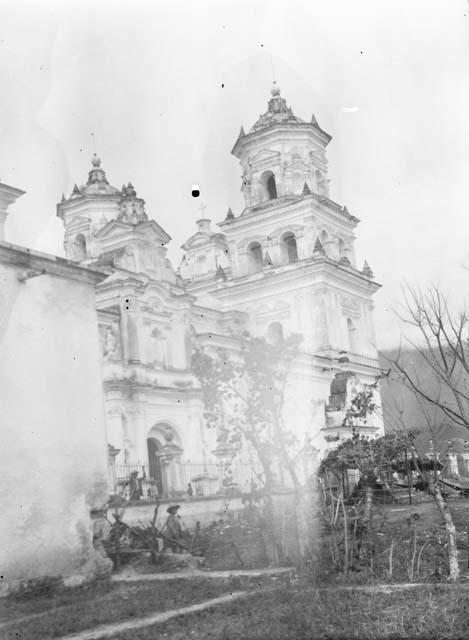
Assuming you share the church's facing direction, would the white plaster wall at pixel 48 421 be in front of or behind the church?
in front

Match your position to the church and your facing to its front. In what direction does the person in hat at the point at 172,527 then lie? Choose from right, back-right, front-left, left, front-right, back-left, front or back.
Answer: front-left

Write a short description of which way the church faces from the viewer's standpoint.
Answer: facing the viewer and to the left of the viewer
